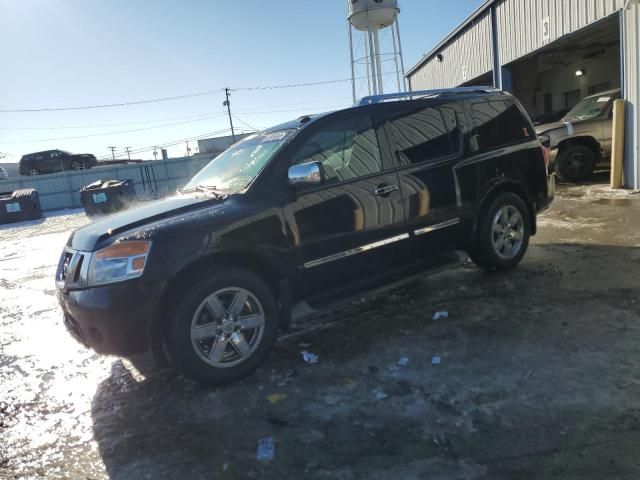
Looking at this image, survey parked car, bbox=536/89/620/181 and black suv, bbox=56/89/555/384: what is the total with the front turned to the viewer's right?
0

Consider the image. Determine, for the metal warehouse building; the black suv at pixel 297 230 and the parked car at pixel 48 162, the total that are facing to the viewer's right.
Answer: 1

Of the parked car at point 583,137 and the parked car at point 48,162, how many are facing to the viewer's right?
1

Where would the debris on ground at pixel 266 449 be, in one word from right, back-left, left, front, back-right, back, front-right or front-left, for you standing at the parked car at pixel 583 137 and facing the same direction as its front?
front-left

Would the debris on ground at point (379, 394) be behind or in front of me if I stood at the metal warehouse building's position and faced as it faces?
in front

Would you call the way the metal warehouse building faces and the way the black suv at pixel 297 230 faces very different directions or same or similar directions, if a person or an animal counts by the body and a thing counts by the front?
same or similar directions

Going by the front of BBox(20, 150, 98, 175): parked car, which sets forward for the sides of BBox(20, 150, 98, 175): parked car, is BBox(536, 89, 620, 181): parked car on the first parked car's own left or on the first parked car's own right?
on the first parked car's own right

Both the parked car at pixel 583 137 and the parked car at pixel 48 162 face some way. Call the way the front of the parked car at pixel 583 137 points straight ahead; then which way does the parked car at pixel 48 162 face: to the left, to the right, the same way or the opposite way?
the opposite way

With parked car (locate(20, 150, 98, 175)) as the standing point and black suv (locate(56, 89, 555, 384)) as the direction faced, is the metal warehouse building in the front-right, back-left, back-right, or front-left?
front-left

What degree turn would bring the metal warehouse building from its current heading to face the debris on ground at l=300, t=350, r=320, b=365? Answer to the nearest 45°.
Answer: approximately 45° to its left

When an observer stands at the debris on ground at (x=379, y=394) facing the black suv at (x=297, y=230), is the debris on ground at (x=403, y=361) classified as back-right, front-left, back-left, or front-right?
front-right

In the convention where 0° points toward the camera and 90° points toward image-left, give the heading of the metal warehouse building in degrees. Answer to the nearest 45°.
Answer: approximately 45°

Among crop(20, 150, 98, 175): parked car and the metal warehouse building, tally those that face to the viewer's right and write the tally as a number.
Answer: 1

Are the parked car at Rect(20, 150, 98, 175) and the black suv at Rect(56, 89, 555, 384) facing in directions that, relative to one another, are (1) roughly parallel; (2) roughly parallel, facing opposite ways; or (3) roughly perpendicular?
roughly parallel, facing opposite ways

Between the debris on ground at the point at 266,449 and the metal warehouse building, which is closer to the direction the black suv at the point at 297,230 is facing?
the debris on ground

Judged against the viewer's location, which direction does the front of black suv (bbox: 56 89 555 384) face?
facing the viewer and to the left of the viewer

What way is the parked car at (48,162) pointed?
to the viewer's right

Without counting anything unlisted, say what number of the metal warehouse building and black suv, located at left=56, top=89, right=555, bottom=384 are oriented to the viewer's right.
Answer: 0

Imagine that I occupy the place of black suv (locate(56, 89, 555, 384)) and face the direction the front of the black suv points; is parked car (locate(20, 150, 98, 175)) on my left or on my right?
on my right

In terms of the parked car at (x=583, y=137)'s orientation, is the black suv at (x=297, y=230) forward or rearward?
forward
